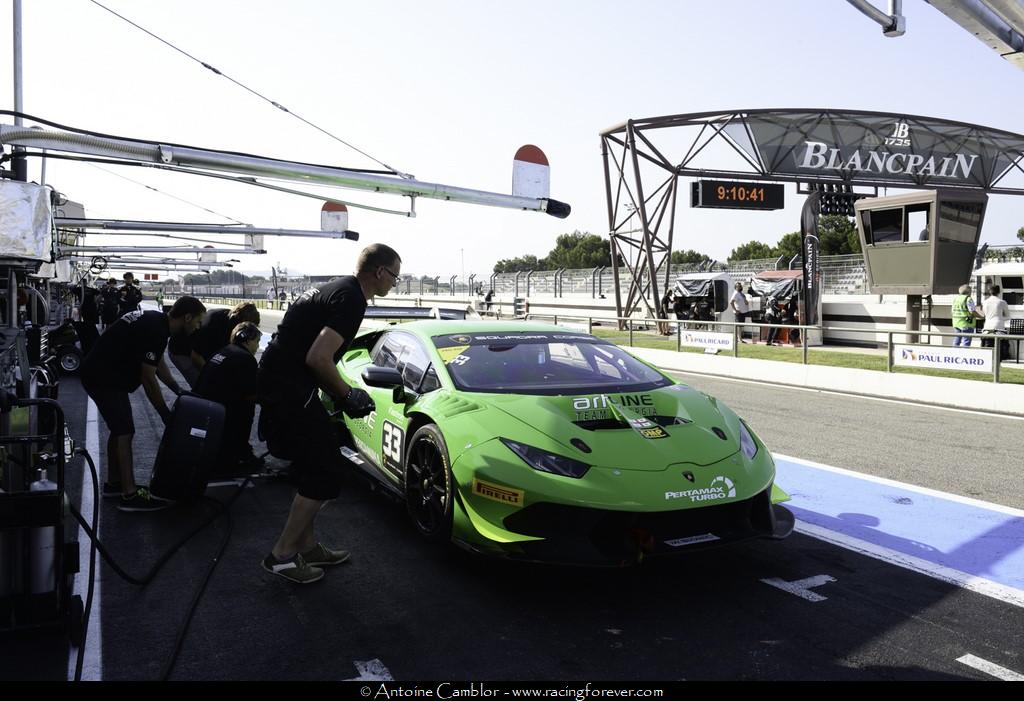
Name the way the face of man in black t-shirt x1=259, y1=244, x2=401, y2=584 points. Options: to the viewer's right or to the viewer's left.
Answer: to the viewer's right

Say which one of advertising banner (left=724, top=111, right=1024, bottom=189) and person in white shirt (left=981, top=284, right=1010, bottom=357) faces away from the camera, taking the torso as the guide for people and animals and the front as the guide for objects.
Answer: the person in white shirt

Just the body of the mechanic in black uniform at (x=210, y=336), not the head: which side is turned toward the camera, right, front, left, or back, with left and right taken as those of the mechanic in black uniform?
right

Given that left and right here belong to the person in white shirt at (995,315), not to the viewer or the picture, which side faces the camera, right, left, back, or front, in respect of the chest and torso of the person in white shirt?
back

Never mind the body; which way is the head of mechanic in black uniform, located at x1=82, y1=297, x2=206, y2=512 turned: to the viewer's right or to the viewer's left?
to the viewer's right

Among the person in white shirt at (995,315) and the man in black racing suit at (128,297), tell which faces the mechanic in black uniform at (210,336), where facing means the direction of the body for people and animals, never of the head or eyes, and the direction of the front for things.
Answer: the man in black racing suit

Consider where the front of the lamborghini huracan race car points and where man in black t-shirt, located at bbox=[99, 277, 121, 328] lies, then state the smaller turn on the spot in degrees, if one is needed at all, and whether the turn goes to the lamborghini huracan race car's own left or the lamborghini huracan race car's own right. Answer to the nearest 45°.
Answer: approximately 180°

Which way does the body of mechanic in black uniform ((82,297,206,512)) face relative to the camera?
to the viewer's right

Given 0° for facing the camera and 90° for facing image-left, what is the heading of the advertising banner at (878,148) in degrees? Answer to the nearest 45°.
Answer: approximately 0°

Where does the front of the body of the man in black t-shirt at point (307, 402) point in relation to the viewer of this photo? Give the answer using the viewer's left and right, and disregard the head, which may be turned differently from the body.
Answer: facing to the right of the viewer

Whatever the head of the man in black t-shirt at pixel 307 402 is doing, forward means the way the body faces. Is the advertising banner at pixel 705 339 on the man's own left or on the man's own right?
on the man's own left

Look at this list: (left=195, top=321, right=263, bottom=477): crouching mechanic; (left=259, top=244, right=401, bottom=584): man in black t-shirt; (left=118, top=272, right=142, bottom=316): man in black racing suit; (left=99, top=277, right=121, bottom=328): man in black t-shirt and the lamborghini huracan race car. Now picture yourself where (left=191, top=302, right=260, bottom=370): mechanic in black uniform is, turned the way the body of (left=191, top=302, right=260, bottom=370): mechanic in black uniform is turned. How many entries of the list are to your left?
2

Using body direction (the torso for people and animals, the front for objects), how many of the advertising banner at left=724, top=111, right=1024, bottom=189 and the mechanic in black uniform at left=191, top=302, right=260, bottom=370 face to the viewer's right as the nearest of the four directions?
1
